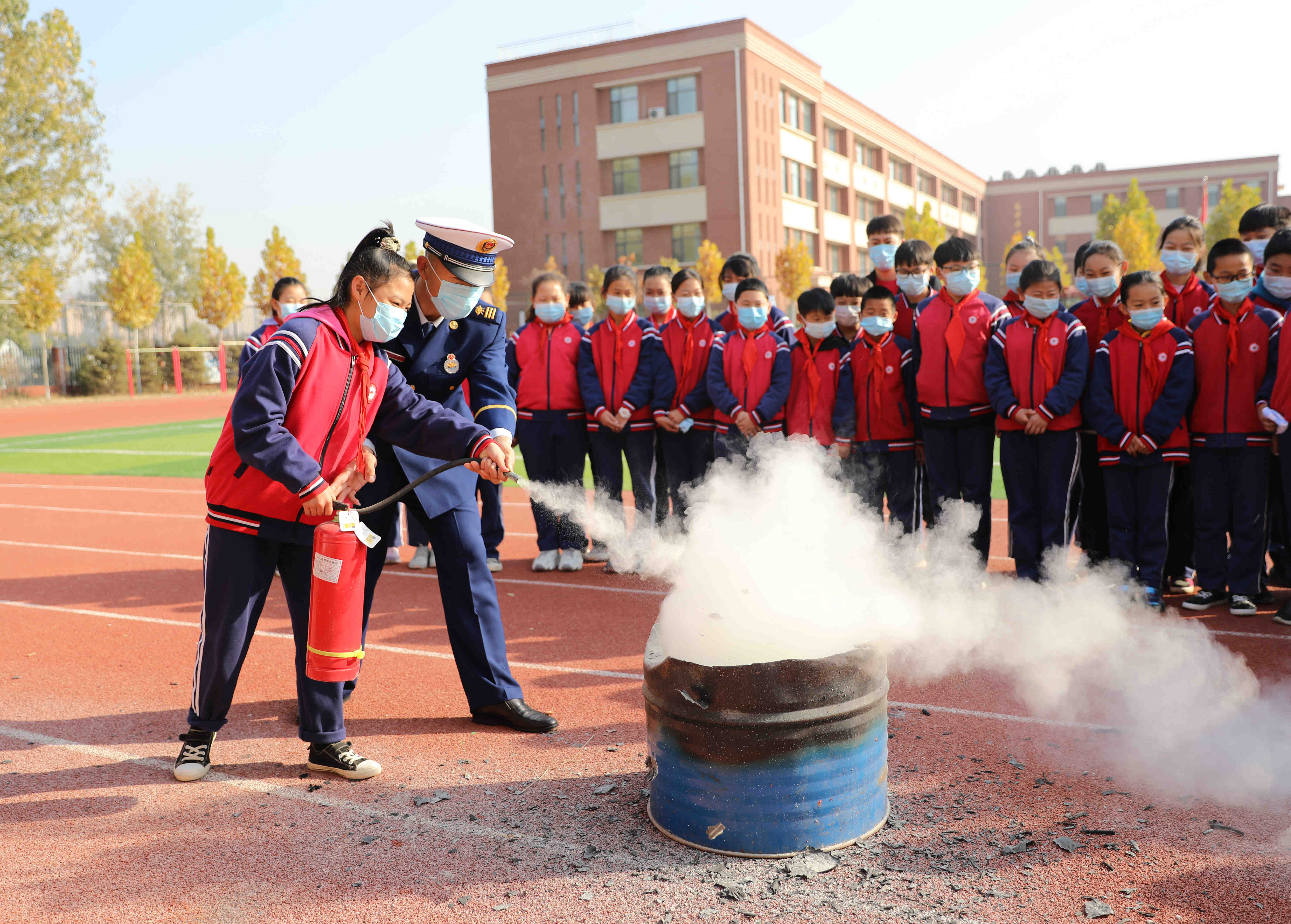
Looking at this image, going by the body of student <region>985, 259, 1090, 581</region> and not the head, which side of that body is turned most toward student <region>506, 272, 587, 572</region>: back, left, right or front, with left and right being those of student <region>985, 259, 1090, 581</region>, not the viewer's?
right

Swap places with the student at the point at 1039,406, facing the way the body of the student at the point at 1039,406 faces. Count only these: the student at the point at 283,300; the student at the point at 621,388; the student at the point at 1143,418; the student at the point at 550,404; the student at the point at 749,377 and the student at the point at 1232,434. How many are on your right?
4

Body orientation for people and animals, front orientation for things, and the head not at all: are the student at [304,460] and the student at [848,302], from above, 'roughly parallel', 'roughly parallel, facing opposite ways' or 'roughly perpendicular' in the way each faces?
roughly perpendicular

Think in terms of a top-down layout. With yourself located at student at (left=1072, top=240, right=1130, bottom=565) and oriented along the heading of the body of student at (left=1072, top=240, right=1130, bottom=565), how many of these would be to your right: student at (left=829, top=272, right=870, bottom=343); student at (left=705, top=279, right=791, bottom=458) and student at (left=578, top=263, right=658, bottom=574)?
3

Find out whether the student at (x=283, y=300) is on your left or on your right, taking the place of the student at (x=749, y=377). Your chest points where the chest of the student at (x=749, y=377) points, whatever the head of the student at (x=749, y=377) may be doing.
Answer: on your right

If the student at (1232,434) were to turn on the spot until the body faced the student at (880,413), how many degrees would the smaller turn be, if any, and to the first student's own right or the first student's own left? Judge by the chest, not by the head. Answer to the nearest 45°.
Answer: approximately 90° to the first student's own right

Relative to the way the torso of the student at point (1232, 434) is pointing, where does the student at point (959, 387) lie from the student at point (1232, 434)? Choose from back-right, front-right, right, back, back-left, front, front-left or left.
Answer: right

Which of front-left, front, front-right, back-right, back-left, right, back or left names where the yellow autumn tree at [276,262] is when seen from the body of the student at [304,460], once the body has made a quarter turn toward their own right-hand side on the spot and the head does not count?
back-right
